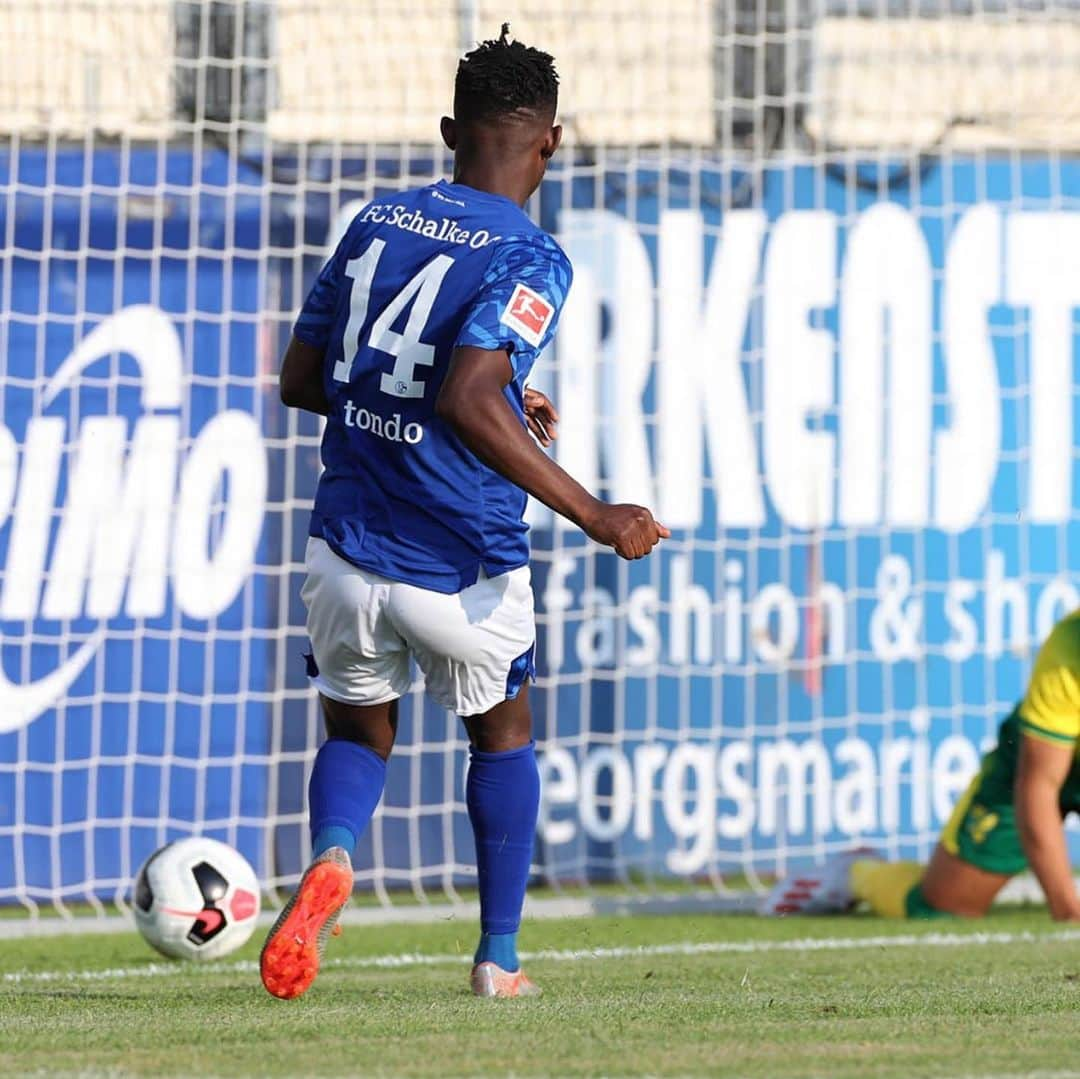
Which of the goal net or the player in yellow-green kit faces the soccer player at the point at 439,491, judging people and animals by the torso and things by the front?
the goal net

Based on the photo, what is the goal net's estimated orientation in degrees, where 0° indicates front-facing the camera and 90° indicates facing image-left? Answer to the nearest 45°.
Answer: approximately 0°

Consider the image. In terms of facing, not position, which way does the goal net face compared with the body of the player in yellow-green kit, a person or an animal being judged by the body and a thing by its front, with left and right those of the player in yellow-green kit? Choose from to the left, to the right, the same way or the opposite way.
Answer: to the right

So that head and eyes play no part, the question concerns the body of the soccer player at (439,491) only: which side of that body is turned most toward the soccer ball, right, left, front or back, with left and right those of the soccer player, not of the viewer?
left

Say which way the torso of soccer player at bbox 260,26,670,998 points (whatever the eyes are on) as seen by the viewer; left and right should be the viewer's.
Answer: facing away from the viewer and to the right of the viewer

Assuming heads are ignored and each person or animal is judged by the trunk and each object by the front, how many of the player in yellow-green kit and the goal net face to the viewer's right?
1

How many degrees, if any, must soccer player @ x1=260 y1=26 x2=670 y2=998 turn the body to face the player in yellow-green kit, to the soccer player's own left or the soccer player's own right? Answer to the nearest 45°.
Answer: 0° — they already face them

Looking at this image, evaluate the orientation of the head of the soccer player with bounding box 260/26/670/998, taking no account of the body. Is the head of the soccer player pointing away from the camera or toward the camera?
away from the camera

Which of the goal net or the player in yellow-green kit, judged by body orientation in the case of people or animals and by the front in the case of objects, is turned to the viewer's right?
the player in yellow-green kit

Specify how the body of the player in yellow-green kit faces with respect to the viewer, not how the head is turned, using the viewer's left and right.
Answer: facing to the right of the viewer
